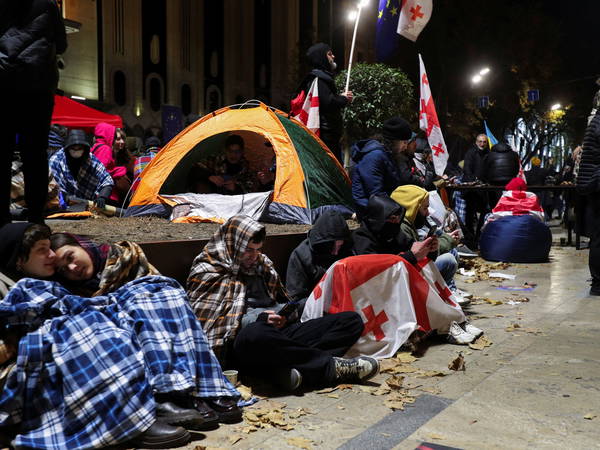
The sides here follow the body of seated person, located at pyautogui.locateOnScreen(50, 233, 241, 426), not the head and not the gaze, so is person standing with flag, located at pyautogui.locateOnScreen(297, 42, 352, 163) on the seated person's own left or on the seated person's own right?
on the seated person's own left

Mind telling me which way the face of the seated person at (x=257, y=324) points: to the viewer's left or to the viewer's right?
to the viewer's right

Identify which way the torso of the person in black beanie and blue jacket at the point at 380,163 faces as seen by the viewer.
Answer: to the viewer's right

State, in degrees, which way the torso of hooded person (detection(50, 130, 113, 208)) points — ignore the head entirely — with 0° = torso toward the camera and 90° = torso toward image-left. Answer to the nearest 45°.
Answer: approximately 0°

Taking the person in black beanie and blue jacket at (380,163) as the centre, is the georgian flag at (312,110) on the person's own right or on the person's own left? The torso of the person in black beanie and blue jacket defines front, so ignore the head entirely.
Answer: on the person's own left

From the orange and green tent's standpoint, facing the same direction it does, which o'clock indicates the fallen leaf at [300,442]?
The fallen leaf is roughly at 12 o'clock from the orange and green tent.

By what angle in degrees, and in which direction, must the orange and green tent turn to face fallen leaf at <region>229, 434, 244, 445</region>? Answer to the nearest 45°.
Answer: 0° — it already faces it
